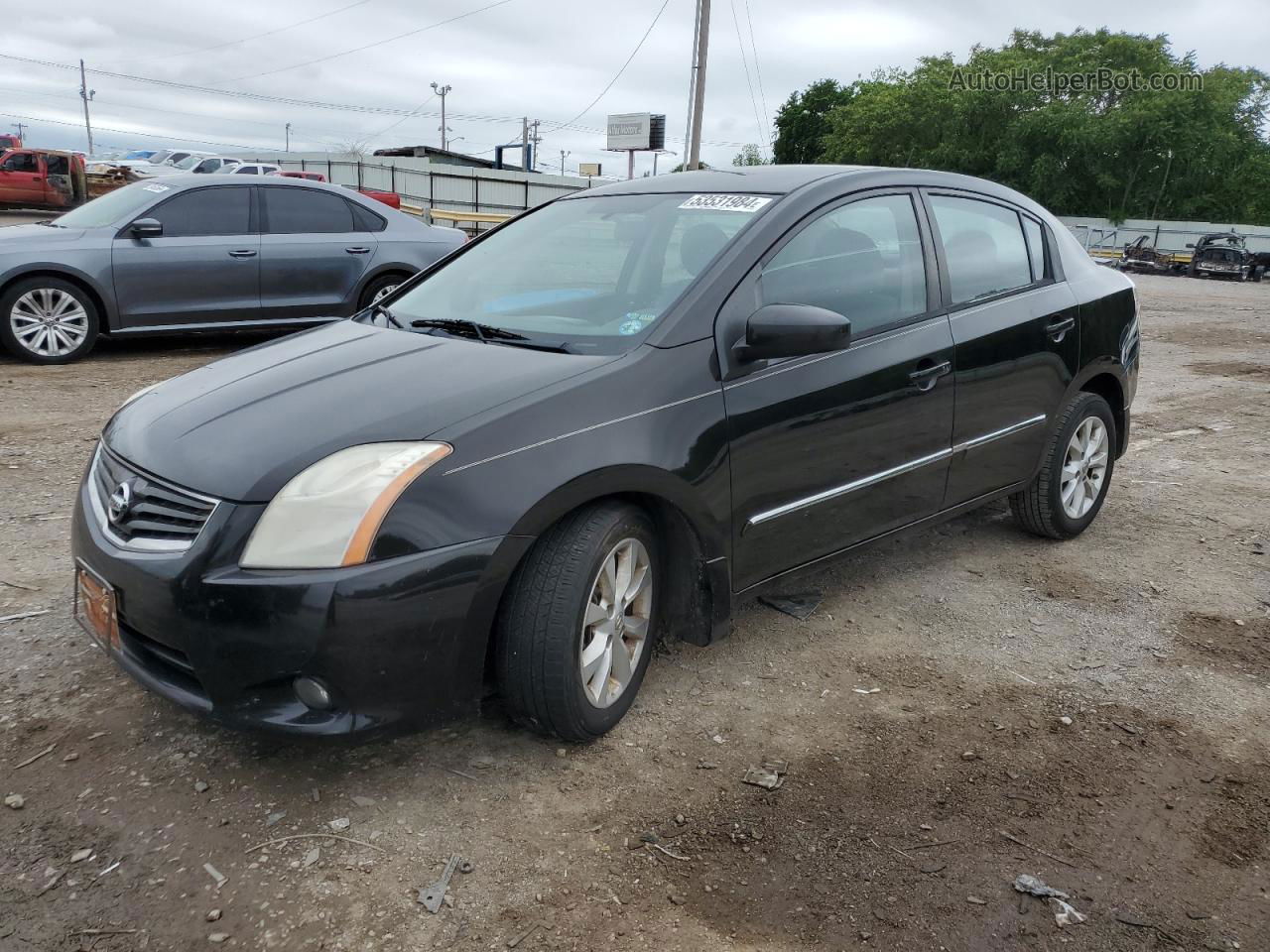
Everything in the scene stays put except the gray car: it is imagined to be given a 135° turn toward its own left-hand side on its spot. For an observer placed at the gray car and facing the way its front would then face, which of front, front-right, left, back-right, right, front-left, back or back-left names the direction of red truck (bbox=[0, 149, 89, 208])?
back-left

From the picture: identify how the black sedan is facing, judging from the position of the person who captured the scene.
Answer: facing the viewer and to the left of the viewer

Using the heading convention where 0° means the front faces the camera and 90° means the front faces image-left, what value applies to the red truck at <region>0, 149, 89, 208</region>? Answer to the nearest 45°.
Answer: approximately 90°

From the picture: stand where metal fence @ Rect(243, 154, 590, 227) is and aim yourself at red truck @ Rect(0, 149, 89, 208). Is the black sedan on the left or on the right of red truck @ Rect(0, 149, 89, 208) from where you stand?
left

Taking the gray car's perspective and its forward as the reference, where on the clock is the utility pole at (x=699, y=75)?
The utility pole is roughly at 4 o'clock from the gray car.

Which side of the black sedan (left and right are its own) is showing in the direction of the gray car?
right

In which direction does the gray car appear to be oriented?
to the viewer's left

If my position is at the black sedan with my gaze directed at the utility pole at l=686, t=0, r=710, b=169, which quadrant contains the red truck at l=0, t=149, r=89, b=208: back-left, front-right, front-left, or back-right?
front-left

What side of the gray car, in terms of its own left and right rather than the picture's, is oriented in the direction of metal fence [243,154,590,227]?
right

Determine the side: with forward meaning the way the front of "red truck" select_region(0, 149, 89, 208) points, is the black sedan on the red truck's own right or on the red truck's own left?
on the red truck's own left
